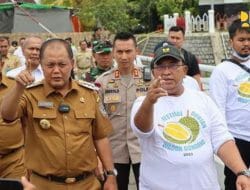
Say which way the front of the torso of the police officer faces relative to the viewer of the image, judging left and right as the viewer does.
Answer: facing the viewer

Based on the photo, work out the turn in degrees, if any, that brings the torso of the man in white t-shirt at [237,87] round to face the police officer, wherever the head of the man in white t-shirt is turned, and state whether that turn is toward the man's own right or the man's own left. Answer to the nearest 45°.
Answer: approximately 135° to the man's own right

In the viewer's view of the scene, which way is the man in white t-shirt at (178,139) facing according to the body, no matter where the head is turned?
toward the camera

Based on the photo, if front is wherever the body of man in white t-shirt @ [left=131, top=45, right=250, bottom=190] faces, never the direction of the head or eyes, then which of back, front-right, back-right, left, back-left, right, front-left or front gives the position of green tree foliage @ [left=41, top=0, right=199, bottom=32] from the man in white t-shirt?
back

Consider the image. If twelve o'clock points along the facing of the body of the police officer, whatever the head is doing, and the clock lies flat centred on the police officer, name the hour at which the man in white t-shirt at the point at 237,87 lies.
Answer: The man in white t-shirt is roughly at 9 o'clock from the police officer.

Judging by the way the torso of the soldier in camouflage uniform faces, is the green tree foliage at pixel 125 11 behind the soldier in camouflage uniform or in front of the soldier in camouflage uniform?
behind

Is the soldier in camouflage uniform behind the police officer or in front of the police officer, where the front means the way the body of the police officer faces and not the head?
behind

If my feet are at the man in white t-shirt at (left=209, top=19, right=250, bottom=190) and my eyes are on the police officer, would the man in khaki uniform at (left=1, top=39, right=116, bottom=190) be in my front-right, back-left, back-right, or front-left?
front-left

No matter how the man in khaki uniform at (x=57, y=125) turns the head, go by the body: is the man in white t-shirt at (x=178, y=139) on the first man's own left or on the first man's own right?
on the first man's own left

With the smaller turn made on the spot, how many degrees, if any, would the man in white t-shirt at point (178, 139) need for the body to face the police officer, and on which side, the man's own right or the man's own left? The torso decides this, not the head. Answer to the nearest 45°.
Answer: approximately 180°

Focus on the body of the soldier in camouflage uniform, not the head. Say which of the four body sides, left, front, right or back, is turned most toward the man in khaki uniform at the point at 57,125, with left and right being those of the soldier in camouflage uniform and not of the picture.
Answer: front

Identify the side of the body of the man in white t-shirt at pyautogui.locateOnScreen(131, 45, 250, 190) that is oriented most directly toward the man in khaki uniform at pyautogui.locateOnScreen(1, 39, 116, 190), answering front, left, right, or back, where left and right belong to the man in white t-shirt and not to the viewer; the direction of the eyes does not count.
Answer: right
